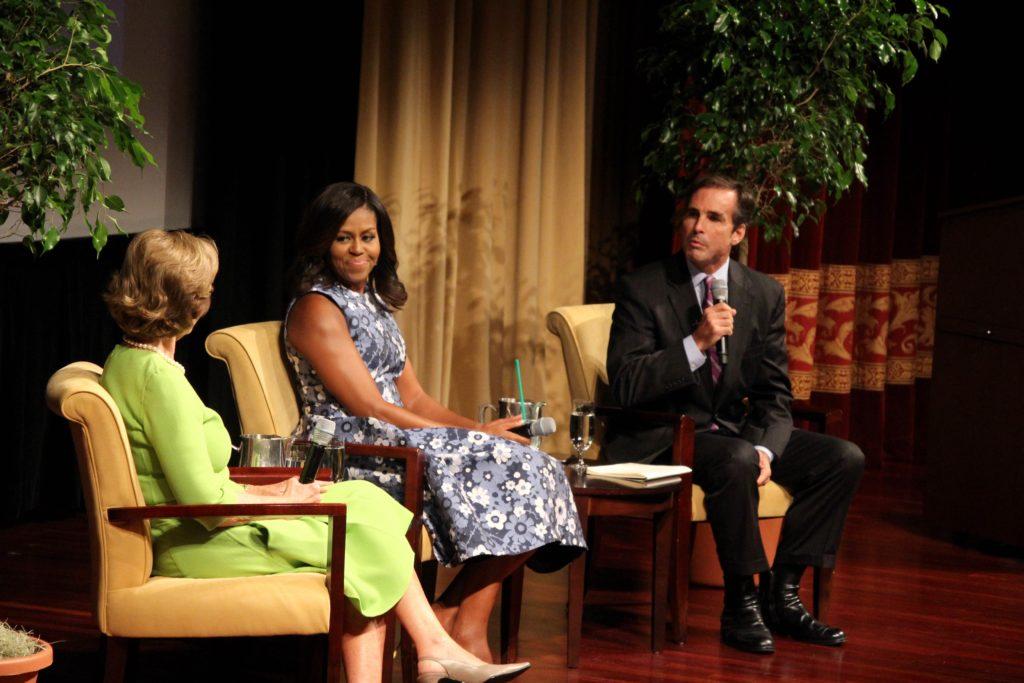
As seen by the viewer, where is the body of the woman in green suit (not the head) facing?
to the viewer's right

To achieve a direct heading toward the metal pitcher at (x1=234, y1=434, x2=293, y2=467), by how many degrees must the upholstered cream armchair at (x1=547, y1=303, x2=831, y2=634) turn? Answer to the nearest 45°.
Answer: approximately 90° to its right

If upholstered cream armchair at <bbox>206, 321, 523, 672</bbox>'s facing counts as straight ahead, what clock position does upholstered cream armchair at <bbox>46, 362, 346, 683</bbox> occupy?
upholstered cream armchair at <bbox>46, 362, 346, 683</bbox> is roughly at 2 o'clock from upholstered cream armchair at <bbox>206, 321, 523, 672</bbox>.

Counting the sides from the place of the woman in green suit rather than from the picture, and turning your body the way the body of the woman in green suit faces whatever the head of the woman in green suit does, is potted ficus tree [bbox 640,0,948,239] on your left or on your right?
on your left

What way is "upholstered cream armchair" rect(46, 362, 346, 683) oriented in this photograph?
to the viewer's right
